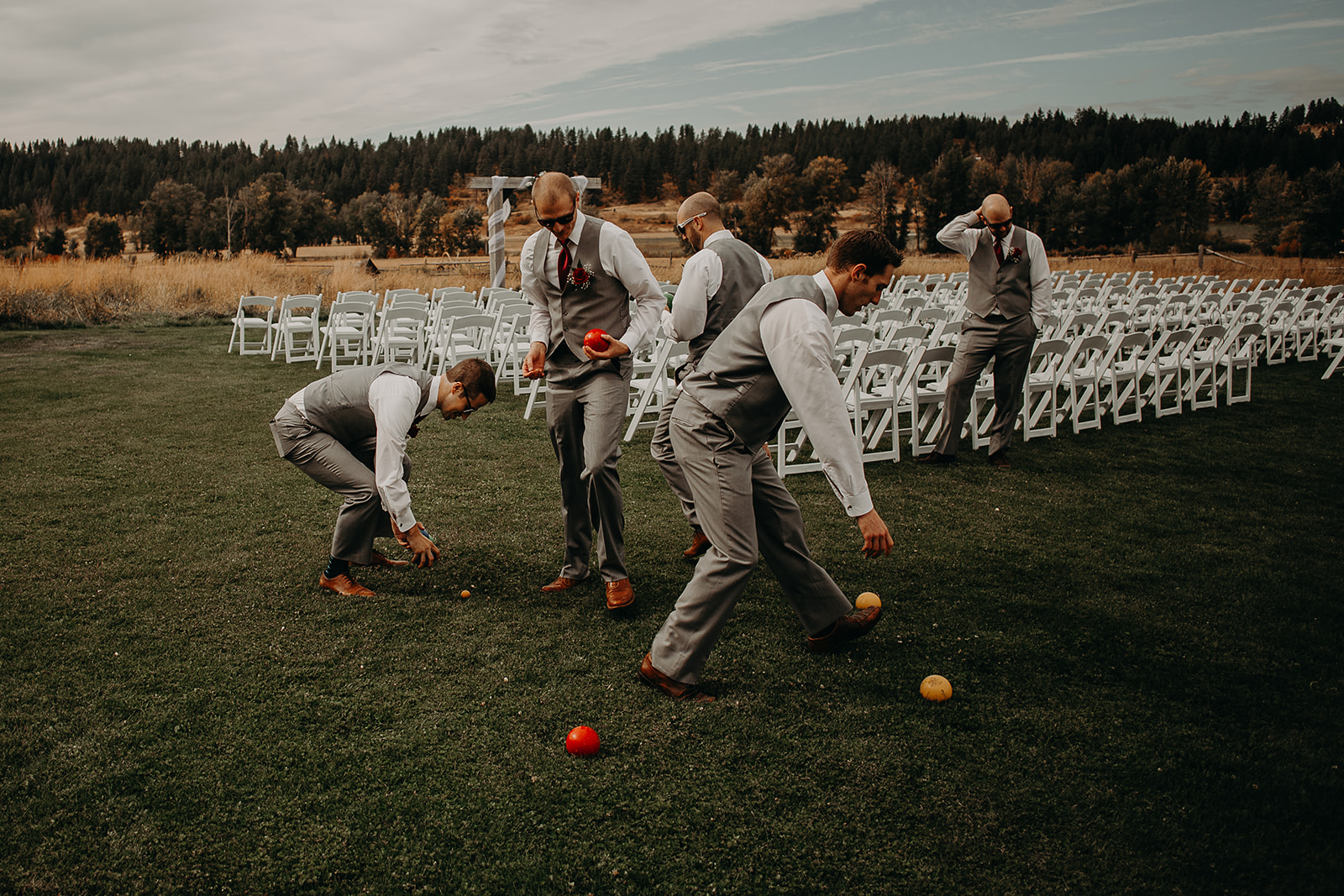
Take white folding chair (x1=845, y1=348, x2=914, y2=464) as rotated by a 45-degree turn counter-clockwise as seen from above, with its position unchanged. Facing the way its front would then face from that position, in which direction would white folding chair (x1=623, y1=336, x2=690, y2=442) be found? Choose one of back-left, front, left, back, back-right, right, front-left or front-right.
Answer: front

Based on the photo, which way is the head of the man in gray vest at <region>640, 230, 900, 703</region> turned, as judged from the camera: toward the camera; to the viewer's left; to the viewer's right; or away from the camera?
to the viewer's right

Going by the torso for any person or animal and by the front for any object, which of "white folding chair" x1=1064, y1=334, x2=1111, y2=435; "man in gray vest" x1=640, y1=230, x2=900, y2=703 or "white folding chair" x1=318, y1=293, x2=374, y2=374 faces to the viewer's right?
the man in gray vest

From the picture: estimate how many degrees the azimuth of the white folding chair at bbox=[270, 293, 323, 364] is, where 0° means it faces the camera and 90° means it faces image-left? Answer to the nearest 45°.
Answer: approximately 135°

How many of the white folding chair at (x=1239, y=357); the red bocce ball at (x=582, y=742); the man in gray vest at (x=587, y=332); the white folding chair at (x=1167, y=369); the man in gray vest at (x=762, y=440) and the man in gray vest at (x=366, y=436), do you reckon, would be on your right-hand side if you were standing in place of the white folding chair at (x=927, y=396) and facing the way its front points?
2

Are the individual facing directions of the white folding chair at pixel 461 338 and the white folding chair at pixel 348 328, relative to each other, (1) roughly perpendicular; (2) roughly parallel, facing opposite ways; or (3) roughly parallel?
roughly parallel

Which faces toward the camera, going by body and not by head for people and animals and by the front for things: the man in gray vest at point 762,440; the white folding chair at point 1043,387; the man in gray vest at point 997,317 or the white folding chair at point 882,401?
the man in gray vest at point 997,317

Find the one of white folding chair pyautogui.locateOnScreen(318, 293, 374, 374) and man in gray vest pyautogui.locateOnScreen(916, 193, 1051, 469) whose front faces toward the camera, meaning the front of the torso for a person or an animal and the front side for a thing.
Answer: the man in gray vest

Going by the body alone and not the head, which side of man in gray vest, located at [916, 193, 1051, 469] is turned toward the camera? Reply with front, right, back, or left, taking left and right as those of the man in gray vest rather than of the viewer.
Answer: front

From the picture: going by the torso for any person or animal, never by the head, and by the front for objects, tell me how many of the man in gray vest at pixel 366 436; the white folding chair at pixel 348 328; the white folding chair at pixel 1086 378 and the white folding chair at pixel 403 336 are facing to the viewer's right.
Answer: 1

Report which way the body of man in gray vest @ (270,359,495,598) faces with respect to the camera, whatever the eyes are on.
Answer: to the viewer's right

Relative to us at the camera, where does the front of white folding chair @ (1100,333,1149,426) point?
facing away from the viewer and to the left of the viewer

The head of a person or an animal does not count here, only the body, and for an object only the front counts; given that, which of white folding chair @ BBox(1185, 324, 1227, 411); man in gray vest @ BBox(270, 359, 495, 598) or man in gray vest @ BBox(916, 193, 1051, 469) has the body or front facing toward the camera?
man in gray vest @ BBox(916, 193, 1051, 469)

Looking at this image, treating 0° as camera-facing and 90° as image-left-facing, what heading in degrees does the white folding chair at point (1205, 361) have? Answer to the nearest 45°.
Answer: approximately 135°
